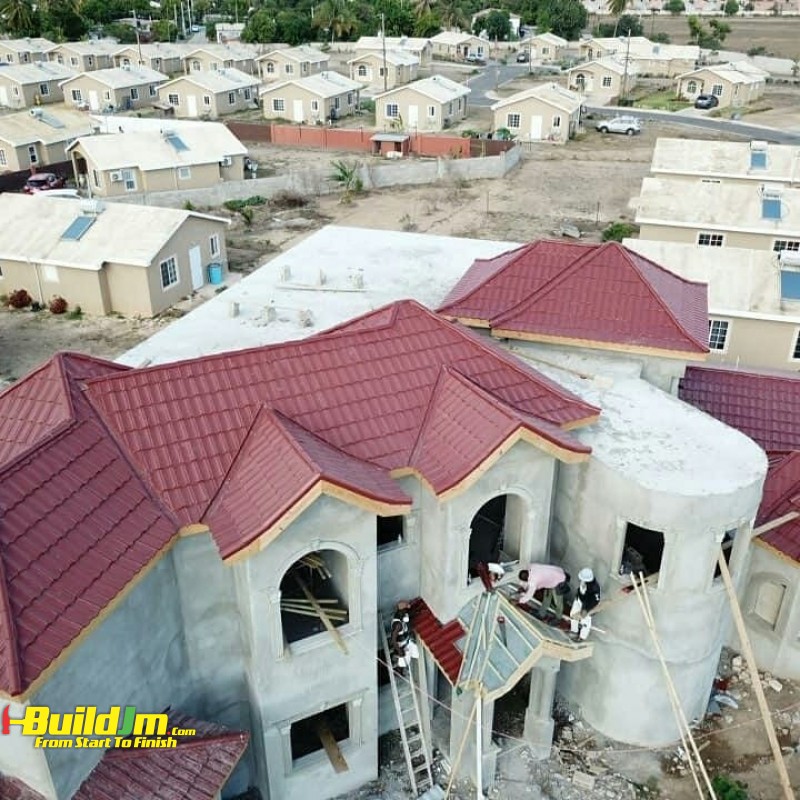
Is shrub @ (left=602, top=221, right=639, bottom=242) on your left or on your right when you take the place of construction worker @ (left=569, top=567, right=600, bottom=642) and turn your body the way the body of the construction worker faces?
on your right

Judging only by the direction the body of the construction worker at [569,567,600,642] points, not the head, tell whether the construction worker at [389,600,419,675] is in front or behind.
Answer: in front

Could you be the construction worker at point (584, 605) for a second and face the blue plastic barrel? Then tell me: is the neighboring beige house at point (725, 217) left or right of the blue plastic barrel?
right

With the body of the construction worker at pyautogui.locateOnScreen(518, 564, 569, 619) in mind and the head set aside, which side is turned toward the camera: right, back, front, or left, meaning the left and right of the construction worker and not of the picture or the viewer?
left

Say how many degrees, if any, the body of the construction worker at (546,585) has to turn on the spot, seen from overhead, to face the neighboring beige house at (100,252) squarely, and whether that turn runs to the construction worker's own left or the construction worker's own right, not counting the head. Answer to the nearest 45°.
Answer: approximately 45° to the construction worker's own right

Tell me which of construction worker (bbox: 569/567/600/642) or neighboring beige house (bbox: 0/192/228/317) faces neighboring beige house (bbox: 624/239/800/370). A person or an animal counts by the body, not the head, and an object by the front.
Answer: neighboring beige house (bbox: 0/192/228/317)

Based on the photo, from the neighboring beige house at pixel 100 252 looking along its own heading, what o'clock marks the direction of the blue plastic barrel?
The blue plastic barrel is roughly at 10 o'clock from the neighboring beige house.

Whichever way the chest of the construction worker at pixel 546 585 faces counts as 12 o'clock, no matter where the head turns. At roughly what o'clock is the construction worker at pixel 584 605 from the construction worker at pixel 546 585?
the construction worker at pixel 584 605 is roughly at 6 o'clock from the construction worker at pixel 546 585.

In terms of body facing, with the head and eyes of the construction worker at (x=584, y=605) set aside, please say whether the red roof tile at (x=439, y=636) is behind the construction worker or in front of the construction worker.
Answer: in front

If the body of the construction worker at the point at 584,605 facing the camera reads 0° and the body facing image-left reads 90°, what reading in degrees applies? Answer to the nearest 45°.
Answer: approximately 45°

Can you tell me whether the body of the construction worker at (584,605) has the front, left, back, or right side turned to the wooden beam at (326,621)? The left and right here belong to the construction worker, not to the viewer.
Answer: front

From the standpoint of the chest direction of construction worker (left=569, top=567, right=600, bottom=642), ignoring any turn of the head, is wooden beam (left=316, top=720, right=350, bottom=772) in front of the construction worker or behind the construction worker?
in front

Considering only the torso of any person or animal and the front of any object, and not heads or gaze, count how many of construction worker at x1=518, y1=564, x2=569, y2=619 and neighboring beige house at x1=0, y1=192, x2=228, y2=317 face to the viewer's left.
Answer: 1

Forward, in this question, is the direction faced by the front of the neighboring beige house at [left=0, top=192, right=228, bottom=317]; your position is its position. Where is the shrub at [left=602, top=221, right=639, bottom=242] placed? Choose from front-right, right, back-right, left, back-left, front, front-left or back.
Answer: front-left
